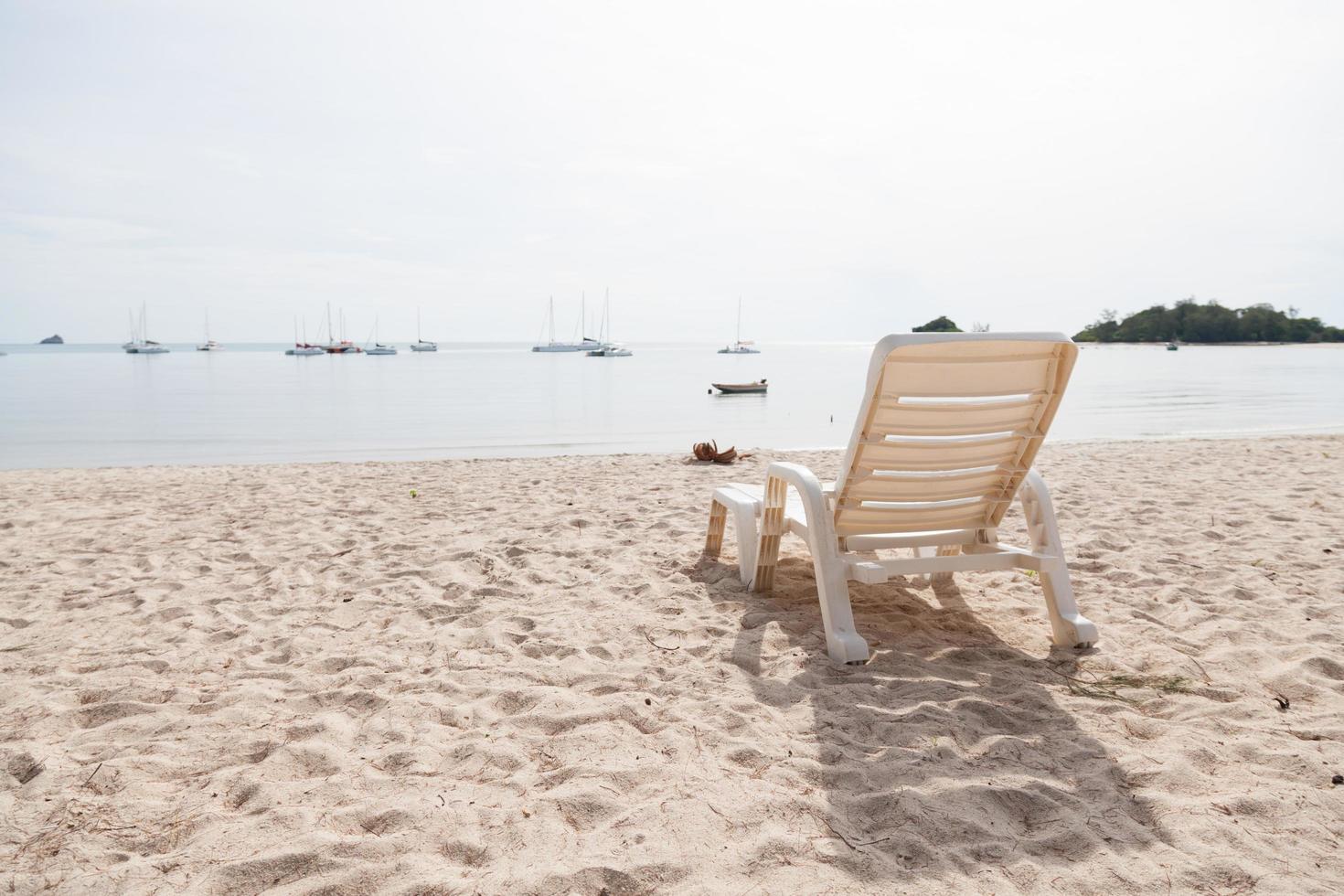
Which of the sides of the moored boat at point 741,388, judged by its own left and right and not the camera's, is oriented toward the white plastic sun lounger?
left

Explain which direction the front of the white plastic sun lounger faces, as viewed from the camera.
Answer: facing away from the viewer and to the left of the viewer

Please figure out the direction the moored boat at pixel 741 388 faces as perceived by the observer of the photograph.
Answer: facing to the left of the viewer

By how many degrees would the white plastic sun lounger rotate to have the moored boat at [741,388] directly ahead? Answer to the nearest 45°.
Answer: approximately 45° to its right
